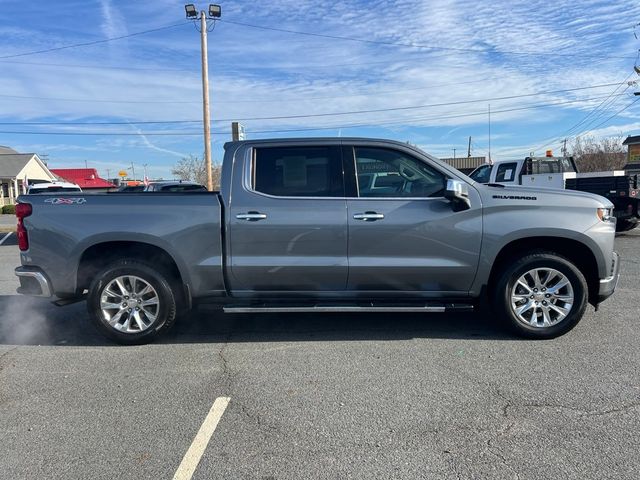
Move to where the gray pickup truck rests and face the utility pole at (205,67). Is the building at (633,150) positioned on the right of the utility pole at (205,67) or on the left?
right

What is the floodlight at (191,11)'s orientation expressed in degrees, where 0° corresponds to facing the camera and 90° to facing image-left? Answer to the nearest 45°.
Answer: approximately 45°

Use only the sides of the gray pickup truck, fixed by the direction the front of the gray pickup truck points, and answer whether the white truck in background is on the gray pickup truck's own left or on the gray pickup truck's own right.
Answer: on the gray pickup truck's own left

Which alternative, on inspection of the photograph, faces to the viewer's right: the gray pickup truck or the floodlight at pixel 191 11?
the gray pickup truck

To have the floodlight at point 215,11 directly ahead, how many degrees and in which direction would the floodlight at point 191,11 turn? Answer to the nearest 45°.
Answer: approximately 135° to its left

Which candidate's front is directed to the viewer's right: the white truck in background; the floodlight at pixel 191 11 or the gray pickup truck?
the gray pickup truck

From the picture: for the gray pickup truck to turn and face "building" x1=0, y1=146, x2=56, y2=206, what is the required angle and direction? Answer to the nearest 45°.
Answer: approximately 135° to its left

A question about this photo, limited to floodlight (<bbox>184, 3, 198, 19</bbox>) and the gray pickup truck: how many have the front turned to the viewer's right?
1

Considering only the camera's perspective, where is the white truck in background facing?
facing away from the viewer and to the left of the viewer

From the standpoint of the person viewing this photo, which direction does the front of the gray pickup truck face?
facing to the right of the viewer

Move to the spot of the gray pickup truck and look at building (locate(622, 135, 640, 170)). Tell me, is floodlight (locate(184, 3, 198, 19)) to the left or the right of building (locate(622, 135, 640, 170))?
left
